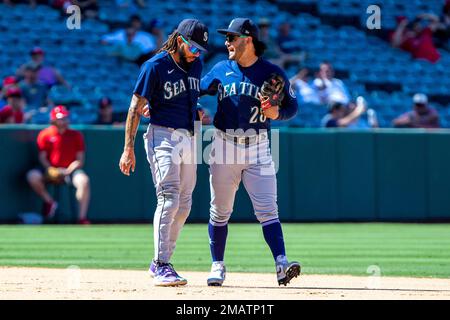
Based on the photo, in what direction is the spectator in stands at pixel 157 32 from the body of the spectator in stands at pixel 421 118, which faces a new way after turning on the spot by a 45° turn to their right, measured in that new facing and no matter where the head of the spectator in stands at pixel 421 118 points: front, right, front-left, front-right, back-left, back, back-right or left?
front-right

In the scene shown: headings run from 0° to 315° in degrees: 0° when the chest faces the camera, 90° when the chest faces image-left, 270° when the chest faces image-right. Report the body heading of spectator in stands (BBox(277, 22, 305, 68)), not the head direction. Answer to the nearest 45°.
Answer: approximately 0°

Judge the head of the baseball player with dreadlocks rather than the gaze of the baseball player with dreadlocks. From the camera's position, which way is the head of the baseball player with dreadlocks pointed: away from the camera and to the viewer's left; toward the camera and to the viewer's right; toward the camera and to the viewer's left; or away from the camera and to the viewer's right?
toward the camera and to the viewer's right

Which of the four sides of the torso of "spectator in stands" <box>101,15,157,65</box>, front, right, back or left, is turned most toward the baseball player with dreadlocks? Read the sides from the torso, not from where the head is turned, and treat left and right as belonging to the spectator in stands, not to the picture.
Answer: front
